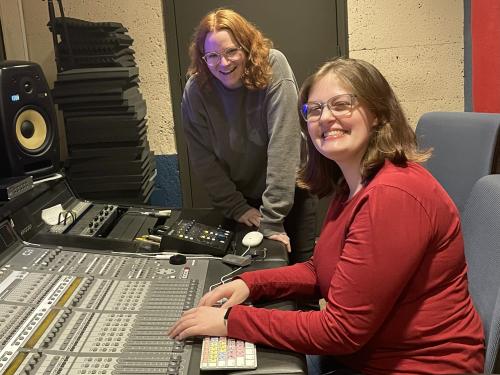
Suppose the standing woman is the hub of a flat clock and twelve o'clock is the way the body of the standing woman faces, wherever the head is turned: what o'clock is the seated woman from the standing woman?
The seated woman is roughly at 10 o'clock from the standing woman.

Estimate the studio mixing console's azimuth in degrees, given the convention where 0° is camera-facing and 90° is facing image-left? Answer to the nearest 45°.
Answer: approximately 270°

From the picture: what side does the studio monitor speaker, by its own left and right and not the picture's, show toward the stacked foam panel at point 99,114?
left

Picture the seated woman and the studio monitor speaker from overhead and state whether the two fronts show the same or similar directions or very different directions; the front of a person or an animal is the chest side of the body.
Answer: very different directions

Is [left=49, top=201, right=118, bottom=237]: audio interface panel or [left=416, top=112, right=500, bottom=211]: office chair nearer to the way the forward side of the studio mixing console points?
the office chair

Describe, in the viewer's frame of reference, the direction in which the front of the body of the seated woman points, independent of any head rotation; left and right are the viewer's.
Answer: facing to the left of the viewer

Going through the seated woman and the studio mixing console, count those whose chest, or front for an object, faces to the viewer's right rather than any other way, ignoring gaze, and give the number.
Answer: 1
